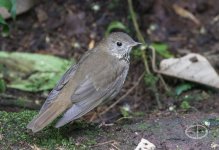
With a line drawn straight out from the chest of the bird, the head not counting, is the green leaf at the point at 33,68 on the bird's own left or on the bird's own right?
on the bird's own left

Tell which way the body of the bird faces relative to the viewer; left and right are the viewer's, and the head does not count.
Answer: facing away from the viewer and to the right of the viewer

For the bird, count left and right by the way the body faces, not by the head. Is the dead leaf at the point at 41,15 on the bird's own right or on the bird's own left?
on the bird's own left

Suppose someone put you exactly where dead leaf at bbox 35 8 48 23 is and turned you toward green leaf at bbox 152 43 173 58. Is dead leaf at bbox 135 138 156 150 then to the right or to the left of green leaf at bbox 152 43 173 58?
right

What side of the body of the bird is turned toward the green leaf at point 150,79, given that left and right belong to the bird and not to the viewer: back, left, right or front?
front

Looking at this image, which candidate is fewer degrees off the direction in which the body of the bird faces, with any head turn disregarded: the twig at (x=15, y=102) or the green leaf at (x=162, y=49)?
the green leaf
